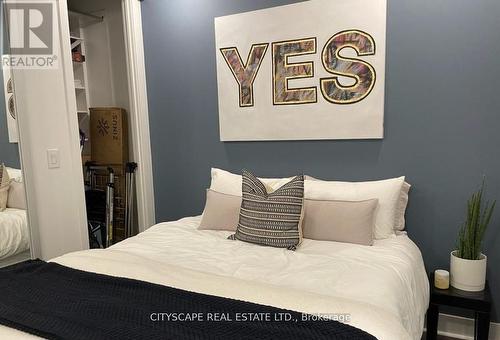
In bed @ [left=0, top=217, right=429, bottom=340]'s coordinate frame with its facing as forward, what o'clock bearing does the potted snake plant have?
The potted snake plant is roughly at 7 o'clock from the bed.

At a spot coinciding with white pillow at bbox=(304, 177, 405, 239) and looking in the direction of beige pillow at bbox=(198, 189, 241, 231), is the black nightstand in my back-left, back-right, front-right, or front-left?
back-left

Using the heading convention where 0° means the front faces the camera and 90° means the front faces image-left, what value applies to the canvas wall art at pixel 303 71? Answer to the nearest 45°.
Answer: approximately 45°

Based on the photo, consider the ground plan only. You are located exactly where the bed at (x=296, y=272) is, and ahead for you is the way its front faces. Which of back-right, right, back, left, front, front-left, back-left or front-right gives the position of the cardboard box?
right

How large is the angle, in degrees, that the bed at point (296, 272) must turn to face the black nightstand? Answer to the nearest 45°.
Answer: approximately 135° to its left

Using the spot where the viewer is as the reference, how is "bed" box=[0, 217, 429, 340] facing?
facing the viewer and to the left of the viewer

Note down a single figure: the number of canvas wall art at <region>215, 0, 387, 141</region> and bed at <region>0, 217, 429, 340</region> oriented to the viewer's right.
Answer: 0
